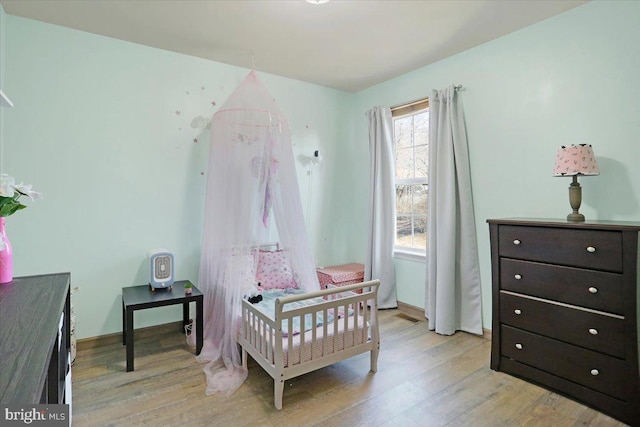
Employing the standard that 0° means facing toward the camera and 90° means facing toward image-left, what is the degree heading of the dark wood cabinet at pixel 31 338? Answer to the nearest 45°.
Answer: approximately 270°

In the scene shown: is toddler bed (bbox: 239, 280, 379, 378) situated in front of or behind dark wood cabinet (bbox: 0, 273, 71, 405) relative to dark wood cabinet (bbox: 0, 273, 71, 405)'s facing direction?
in front

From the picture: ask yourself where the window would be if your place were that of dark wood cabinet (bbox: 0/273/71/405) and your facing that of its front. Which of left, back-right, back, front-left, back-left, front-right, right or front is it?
front

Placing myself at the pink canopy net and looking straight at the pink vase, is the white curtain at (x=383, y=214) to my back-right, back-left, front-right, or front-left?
back-left

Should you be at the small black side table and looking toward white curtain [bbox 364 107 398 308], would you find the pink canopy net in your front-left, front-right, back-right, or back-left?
front-right

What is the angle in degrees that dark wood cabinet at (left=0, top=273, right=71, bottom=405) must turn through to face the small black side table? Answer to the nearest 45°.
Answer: approximately 45° to its left

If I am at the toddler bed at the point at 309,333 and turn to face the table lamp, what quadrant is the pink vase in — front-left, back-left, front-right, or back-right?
back-right

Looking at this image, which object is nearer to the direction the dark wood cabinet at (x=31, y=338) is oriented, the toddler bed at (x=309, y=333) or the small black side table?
the toddler bed

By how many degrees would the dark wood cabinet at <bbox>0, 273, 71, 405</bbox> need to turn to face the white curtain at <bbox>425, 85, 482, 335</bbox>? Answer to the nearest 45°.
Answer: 0° — it already faces it

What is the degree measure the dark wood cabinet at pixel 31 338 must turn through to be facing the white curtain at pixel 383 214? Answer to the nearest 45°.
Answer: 0° — it already faces it
